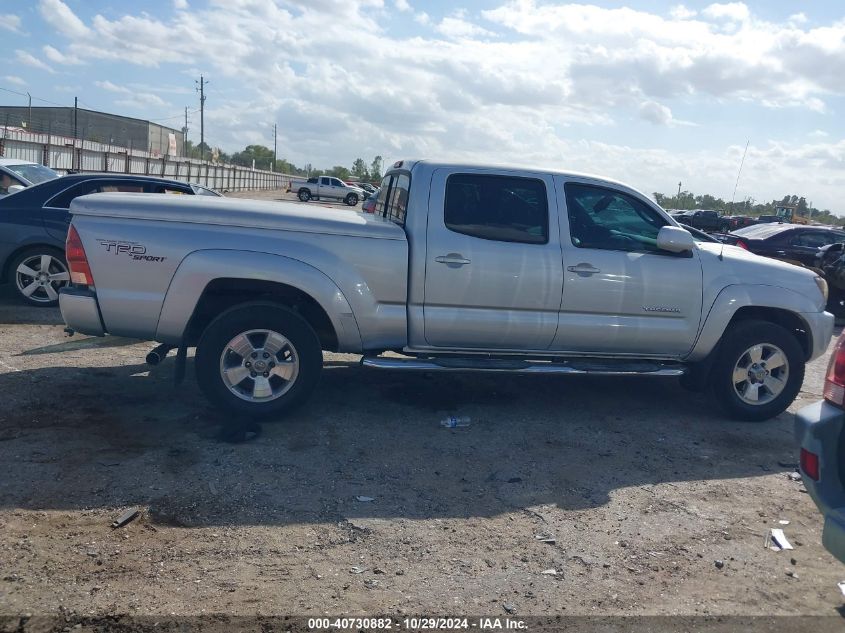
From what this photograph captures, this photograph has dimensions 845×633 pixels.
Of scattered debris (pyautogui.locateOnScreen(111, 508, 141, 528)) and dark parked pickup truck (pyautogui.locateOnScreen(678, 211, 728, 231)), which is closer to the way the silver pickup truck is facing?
the dark parked pickup truck

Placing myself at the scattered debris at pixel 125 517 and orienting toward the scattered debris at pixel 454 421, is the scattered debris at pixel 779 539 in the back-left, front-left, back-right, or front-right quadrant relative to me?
front-right

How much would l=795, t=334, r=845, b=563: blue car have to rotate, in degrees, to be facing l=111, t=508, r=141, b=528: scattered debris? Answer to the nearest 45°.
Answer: approximately 135° to its left

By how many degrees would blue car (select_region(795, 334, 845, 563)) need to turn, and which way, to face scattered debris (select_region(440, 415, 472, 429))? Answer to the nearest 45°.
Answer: approximately 90° to its left

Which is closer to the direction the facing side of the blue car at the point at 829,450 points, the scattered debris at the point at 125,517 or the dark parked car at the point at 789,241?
the dark parked car

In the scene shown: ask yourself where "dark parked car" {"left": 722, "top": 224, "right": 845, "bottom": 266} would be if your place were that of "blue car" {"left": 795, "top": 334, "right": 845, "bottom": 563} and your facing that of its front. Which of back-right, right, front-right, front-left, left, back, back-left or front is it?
front-left

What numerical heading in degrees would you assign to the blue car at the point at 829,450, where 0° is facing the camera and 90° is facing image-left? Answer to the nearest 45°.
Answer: approximately 225°

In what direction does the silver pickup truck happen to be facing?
to the viewer's right
